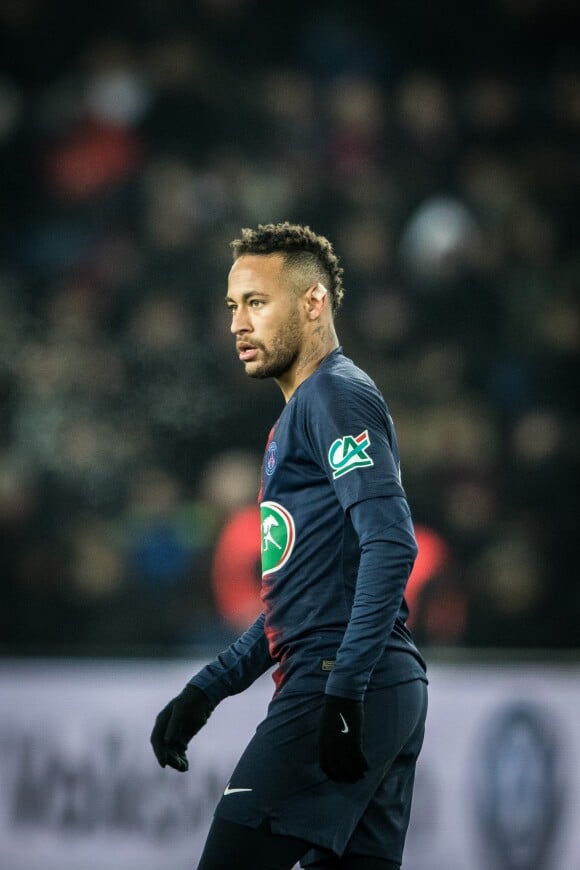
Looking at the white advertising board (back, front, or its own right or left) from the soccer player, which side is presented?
front

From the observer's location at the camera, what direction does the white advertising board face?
facing the viewer
